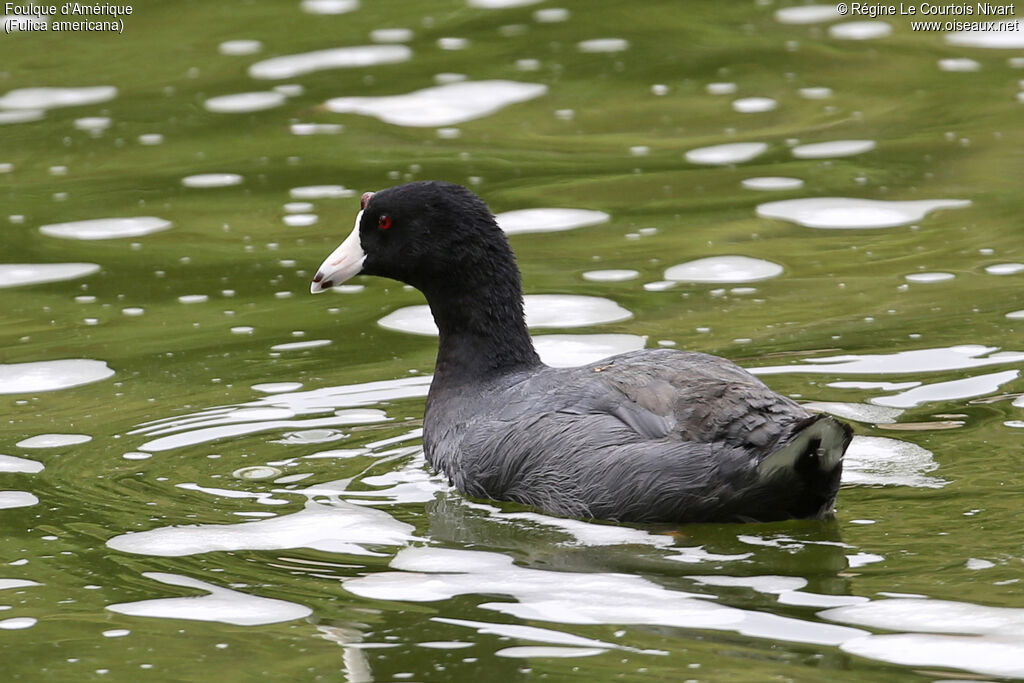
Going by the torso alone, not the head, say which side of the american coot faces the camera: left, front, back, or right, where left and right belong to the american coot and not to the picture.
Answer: left
